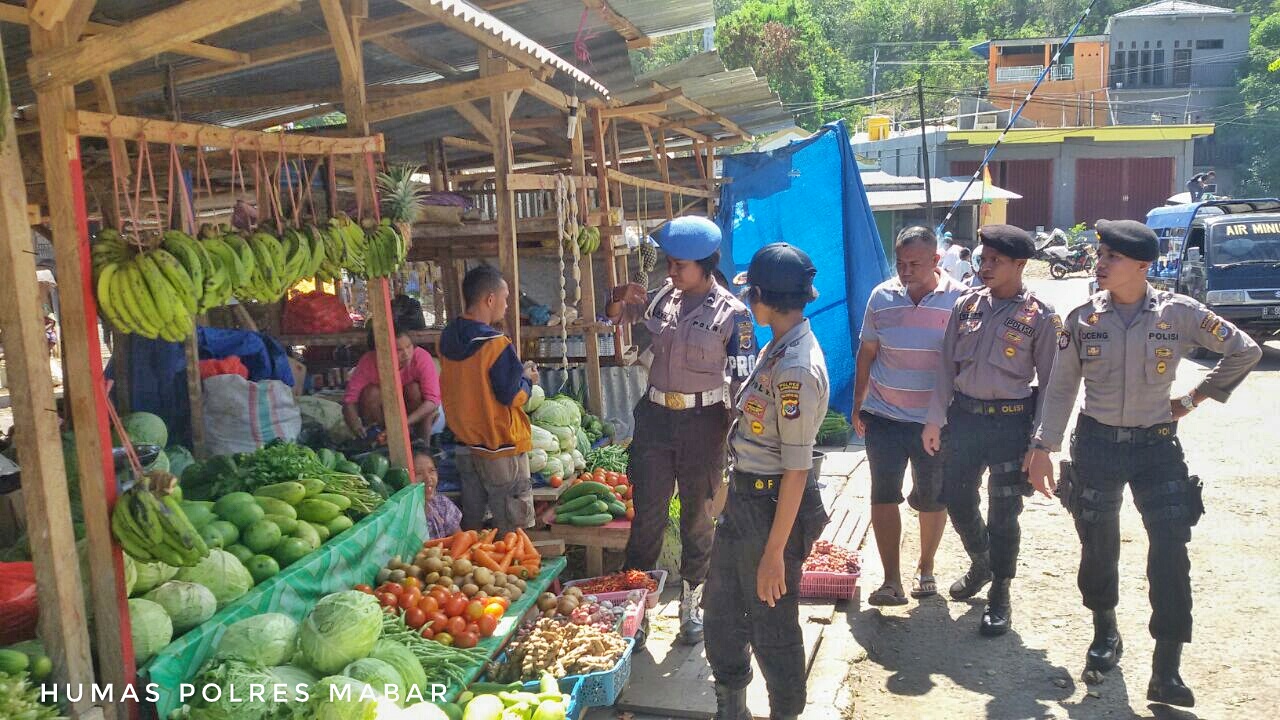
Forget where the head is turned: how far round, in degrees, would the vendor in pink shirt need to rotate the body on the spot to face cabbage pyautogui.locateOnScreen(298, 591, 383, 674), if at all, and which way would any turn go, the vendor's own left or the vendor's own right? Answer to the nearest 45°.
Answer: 0° — they already face it

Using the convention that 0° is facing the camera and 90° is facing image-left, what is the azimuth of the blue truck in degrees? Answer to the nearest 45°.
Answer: approximately 315°

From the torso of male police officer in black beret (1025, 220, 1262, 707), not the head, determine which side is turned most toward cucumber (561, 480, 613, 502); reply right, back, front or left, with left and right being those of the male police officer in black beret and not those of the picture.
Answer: right

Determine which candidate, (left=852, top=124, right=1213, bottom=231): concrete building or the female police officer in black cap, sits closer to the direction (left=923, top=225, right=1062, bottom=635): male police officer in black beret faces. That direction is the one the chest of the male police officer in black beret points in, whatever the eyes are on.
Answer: the female police officer in black cap

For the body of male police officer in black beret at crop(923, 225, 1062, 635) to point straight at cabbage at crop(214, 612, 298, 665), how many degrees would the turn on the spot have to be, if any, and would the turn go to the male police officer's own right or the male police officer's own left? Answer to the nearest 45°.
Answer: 0° — they already face it

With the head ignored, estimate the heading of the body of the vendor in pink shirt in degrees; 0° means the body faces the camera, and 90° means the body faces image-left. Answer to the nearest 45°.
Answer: approximately 0°

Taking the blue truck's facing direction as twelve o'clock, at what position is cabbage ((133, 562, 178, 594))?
The cabbage is roughly at 2 o'clock from the blue truck.

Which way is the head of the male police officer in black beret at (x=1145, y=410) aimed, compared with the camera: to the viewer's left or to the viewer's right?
to the viewer's left

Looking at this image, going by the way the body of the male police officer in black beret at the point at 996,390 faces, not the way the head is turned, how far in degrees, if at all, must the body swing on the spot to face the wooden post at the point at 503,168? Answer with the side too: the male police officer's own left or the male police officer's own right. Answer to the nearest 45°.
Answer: approximately 45° to the male police officer's own right
